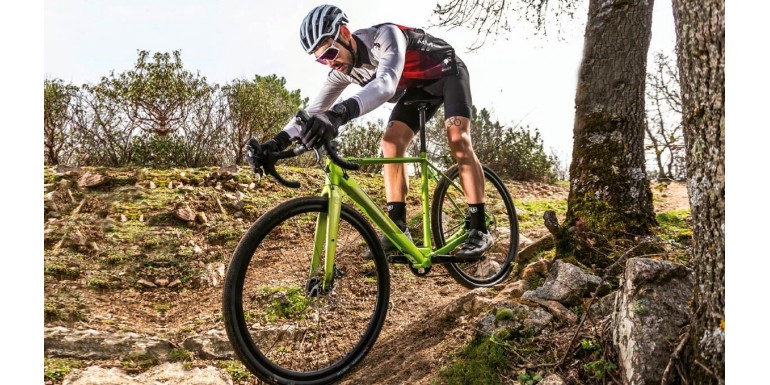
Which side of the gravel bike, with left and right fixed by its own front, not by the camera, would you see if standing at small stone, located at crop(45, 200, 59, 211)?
right

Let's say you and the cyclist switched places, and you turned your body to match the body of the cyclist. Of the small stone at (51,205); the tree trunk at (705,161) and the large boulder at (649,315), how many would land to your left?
2

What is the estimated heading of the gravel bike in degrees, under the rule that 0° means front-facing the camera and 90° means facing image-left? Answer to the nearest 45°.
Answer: approximately 45°

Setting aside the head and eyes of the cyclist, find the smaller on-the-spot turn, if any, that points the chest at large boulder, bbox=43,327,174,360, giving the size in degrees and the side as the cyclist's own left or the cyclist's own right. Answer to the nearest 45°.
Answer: approximately 45° to the cyclist's own right

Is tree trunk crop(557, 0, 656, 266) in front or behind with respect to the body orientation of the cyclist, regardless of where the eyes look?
behind

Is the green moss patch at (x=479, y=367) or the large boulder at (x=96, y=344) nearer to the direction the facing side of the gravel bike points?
the large boulder

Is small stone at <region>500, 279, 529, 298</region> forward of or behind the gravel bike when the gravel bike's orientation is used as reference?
behind
